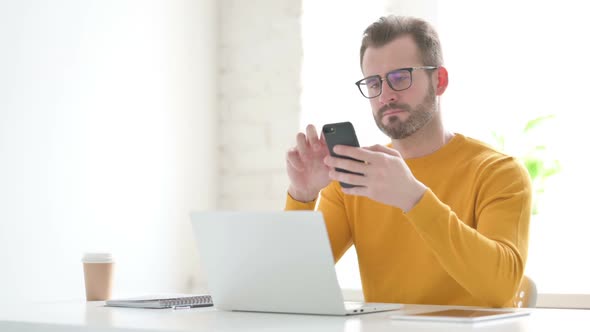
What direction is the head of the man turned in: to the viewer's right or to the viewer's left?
to the viewer's left

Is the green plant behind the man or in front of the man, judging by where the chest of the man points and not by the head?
behind

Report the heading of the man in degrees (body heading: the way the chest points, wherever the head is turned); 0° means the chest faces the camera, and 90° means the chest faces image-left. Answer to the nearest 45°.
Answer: approximately 45°

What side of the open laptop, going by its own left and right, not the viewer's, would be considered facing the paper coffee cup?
left

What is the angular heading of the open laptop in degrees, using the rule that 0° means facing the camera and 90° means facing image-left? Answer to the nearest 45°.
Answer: approximately 225°

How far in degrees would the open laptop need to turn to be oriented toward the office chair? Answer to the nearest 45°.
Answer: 0° — it already faces it

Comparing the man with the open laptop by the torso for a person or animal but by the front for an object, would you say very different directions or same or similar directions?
very different directions

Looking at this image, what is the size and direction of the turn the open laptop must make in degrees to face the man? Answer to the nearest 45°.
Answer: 0° — it already faces them
